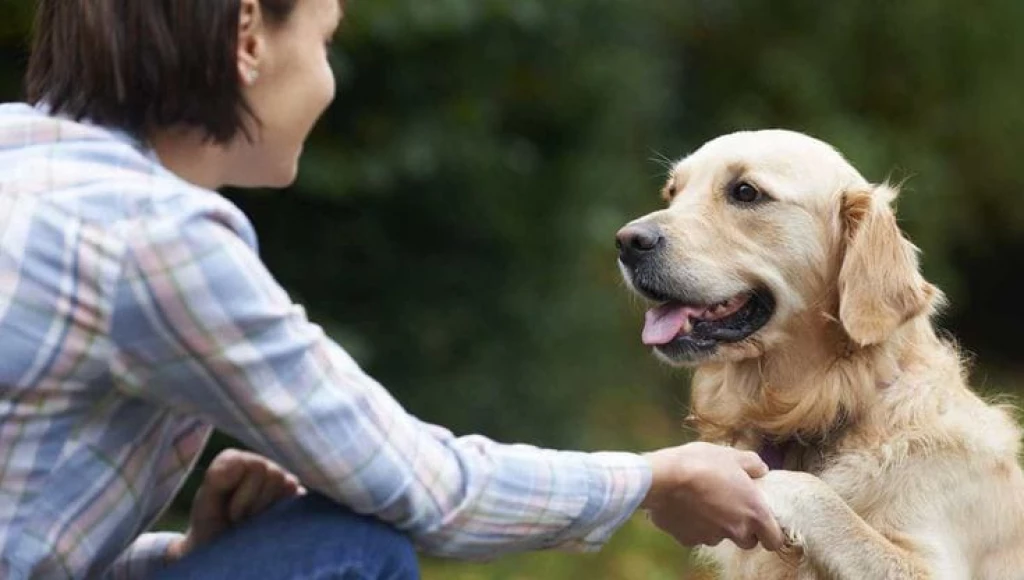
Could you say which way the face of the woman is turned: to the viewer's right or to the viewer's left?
to the viewer's right

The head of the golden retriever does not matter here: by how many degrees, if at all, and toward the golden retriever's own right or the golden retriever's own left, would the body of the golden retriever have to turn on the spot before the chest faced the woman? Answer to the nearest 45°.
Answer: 0° — it already faces them
